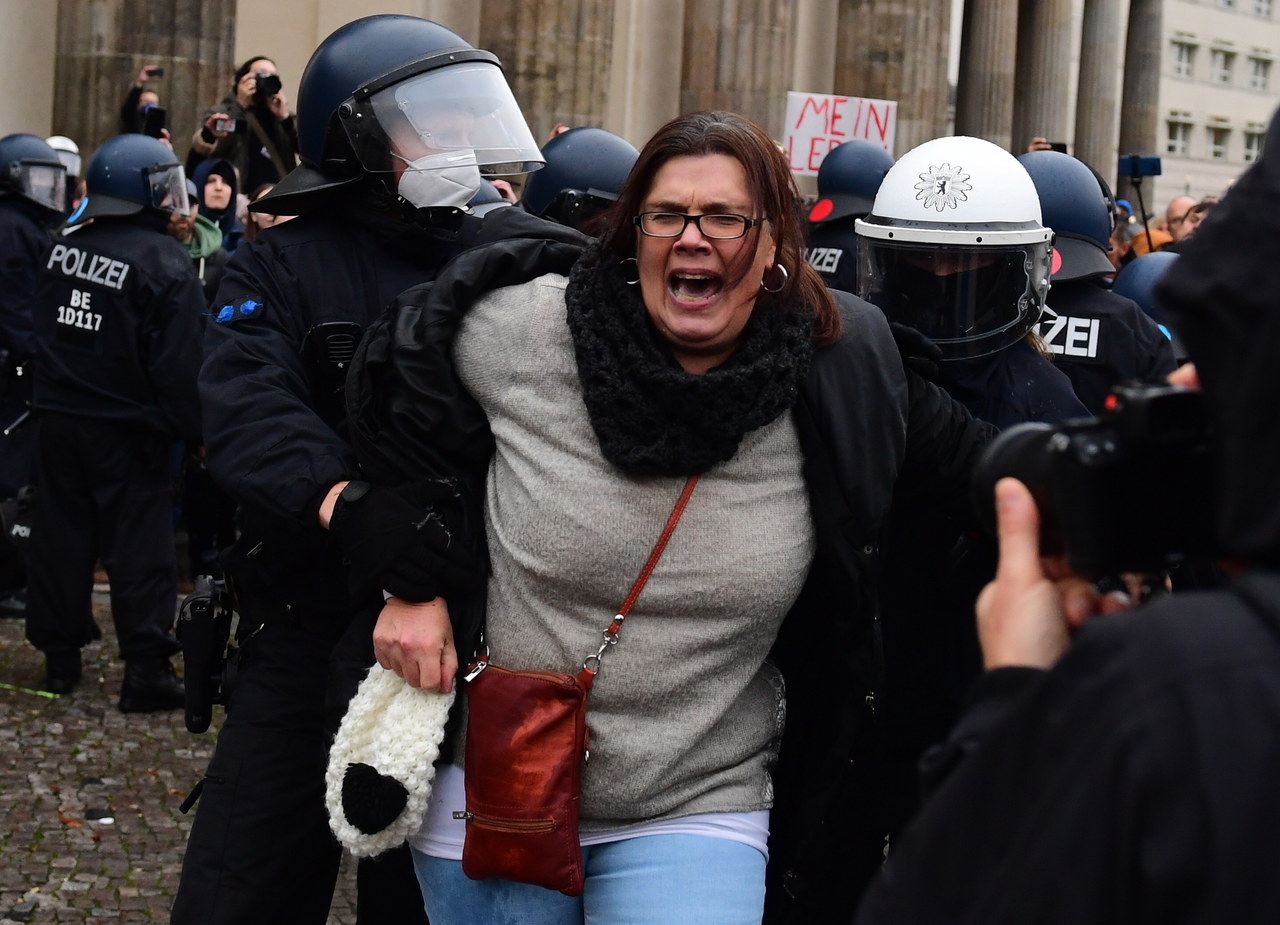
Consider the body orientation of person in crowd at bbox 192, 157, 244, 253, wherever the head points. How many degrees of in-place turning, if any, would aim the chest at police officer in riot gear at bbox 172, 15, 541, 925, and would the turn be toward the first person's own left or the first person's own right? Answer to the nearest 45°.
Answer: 0° — they already face them

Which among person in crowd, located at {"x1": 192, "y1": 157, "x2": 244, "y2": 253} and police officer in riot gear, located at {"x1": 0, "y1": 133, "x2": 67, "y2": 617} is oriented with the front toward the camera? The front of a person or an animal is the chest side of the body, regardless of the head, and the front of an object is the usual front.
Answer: the person in crowd

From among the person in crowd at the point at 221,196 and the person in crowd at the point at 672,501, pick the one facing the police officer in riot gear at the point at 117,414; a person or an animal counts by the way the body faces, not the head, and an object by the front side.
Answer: the person in crowd at the point at 221,196

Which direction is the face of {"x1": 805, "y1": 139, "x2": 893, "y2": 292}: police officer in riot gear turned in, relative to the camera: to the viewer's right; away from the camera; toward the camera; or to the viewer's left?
away from the camera

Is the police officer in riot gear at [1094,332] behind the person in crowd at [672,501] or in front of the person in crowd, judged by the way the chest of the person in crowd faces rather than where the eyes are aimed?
behind

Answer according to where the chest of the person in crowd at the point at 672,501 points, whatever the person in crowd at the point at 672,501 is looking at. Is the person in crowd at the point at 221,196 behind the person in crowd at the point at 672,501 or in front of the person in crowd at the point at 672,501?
behind

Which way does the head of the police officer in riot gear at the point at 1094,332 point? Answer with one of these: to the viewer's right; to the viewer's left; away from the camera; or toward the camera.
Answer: away from the camera

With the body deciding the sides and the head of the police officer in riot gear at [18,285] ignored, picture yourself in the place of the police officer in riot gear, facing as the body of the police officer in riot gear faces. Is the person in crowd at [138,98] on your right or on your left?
on your left

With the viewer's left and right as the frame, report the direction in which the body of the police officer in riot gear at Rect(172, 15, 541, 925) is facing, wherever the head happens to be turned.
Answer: facing the viewer and to the right of the viewer

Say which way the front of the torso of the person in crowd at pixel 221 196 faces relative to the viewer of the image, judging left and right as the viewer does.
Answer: facing the viewer

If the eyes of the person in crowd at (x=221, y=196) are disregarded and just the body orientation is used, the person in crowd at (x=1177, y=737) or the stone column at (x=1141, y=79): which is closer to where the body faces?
the person in crowd

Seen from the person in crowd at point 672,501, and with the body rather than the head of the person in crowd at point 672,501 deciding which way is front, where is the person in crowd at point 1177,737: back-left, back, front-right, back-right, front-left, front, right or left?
front

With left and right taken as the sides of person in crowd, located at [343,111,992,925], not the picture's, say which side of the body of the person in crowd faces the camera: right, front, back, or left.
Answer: front

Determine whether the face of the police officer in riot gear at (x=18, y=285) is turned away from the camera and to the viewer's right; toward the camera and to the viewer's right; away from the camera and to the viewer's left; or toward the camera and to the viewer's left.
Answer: toward the camera and to the viewer's right

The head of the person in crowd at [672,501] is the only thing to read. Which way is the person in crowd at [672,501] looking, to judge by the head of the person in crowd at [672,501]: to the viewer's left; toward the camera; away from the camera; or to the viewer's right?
toward the camera

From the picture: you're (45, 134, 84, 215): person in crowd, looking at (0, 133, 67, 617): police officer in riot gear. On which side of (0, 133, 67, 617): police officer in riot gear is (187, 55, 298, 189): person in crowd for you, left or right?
left

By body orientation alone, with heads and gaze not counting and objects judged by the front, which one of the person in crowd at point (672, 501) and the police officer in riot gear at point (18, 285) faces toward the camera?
the person in crowd
